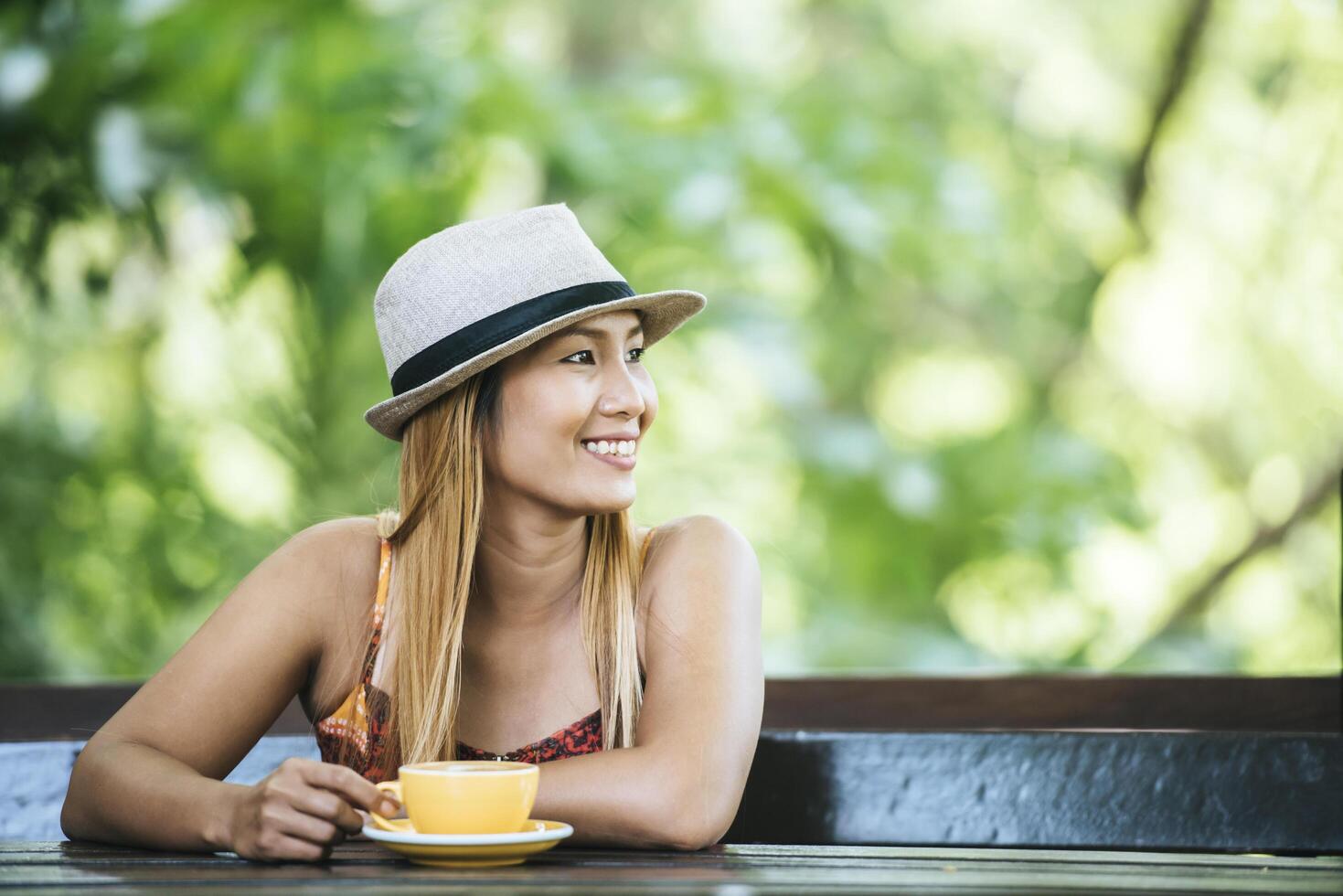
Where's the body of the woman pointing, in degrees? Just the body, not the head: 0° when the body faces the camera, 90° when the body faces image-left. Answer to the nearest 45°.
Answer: approximately 0°

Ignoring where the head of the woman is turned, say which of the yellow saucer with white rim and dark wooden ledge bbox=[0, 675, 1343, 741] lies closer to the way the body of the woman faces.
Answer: the yellow saucer with white rim
